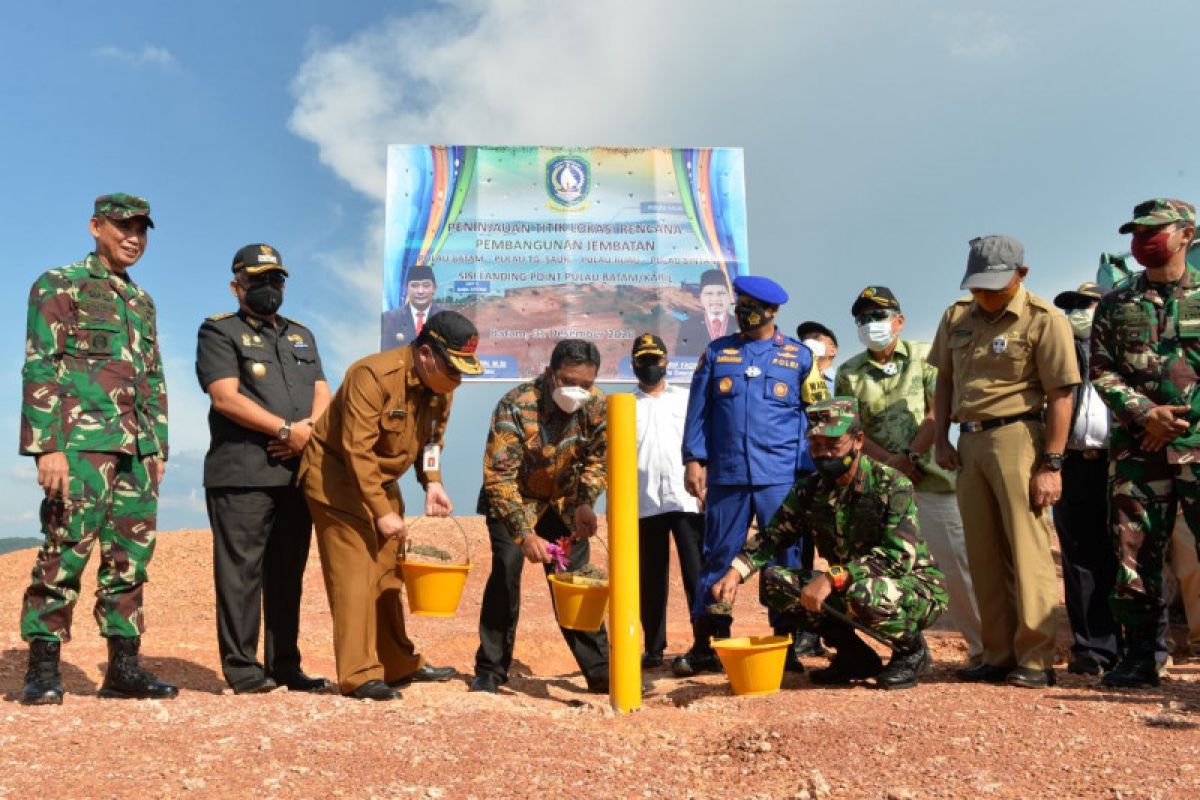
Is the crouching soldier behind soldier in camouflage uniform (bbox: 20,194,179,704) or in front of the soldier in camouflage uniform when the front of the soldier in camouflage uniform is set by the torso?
in front

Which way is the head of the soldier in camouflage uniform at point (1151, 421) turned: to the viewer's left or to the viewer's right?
to the viewer's left

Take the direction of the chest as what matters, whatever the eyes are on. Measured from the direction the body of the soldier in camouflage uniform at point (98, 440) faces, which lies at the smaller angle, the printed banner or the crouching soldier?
the crouching soldier

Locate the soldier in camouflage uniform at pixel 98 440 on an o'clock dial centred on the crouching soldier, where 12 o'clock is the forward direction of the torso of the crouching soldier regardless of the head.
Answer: The soldier in camouflage uniform is roughly at 1 o'clock from the crouching soldier.

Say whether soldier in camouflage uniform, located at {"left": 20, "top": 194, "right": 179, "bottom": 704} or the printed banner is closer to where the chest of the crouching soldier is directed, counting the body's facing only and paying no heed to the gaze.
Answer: the soldier in camouflage uniform

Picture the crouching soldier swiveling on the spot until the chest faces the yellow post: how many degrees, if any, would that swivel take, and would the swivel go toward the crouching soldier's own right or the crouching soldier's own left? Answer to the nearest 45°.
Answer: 0° — they already face it

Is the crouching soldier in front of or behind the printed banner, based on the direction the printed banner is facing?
in front

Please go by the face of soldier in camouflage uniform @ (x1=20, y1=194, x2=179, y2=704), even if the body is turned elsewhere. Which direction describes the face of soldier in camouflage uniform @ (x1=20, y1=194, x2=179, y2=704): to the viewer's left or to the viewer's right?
to the viewer's right

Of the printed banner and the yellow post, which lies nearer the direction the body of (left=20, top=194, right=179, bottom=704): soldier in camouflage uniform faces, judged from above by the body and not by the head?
the yellow post

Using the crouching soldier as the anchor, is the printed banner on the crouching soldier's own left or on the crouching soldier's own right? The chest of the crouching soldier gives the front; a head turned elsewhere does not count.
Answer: on the crouching soldier's own right
